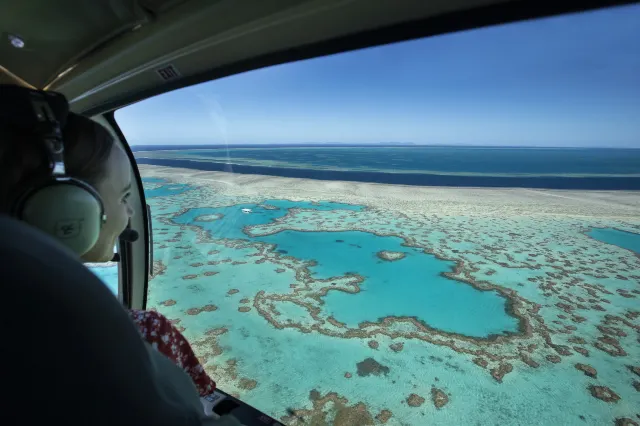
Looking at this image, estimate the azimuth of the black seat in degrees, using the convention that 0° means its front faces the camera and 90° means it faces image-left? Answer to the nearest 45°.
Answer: approximately 180°
